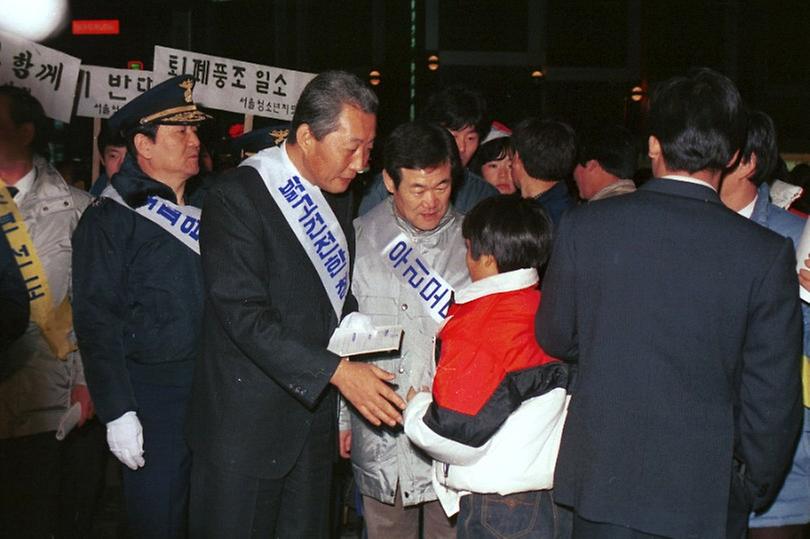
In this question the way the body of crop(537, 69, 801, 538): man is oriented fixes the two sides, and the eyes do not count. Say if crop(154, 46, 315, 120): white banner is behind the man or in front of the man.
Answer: in front

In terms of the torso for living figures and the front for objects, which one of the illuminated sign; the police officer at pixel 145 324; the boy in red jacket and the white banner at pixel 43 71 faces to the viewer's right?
the police officer

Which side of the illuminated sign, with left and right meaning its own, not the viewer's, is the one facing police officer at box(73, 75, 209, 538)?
front

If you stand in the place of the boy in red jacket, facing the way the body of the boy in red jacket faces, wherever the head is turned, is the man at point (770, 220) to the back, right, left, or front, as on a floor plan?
right

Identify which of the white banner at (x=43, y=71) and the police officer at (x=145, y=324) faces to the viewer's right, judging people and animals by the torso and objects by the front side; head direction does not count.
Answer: the police officer

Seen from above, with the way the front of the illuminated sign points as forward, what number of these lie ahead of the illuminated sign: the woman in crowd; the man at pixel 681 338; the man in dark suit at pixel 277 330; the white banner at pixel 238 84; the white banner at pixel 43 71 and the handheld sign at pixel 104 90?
6

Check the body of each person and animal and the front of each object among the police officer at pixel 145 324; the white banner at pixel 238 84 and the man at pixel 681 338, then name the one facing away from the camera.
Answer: the man

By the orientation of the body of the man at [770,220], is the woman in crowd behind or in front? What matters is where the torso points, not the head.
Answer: in front

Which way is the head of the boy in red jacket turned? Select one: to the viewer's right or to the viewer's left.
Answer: to the viewer's left

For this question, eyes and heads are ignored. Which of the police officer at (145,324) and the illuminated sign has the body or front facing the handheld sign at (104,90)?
the illuminated sign
